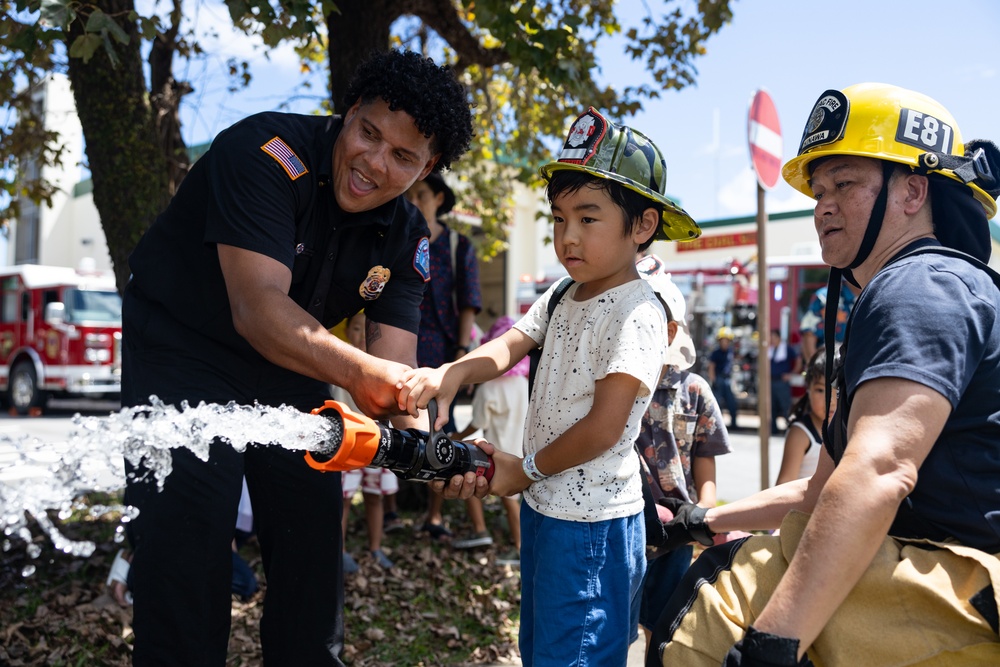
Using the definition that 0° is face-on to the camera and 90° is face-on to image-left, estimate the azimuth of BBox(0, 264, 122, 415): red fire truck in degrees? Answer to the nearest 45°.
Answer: approximately 315°

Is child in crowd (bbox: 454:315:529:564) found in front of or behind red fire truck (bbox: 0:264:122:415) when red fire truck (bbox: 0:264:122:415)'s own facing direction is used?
in front

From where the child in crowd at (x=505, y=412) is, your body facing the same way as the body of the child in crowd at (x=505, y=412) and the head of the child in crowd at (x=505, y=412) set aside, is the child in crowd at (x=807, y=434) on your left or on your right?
on your left

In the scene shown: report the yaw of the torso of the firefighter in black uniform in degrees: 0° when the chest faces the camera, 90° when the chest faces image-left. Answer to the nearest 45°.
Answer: approximately 315°

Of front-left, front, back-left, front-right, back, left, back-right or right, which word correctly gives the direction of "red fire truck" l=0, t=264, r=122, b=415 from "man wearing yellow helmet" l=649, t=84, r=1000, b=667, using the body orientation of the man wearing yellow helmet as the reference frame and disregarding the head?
front-right

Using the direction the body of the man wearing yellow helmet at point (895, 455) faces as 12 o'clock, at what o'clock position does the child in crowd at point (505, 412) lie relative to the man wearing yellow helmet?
The child in crowd is roughly at 2 o'clock from the man wearing yellow helmet.

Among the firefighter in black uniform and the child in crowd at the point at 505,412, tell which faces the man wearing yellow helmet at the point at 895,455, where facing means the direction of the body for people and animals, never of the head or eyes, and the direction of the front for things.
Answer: the firefighter in black uniform

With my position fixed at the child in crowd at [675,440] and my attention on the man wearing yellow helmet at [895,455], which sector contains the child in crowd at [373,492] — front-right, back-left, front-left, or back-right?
back-right

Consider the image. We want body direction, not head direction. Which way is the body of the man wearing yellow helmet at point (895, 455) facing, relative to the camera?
to the viewer's left

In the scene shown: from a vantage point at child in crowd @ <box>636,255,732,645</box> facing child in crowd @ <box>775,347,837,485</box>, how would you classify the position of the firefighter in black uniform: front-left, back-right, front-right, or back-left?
back-left

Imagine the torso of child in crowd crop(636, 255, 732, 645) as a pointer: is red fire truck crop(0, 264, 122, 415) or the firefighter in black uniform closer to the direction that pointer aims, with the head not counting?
the firefighter in black uniform
